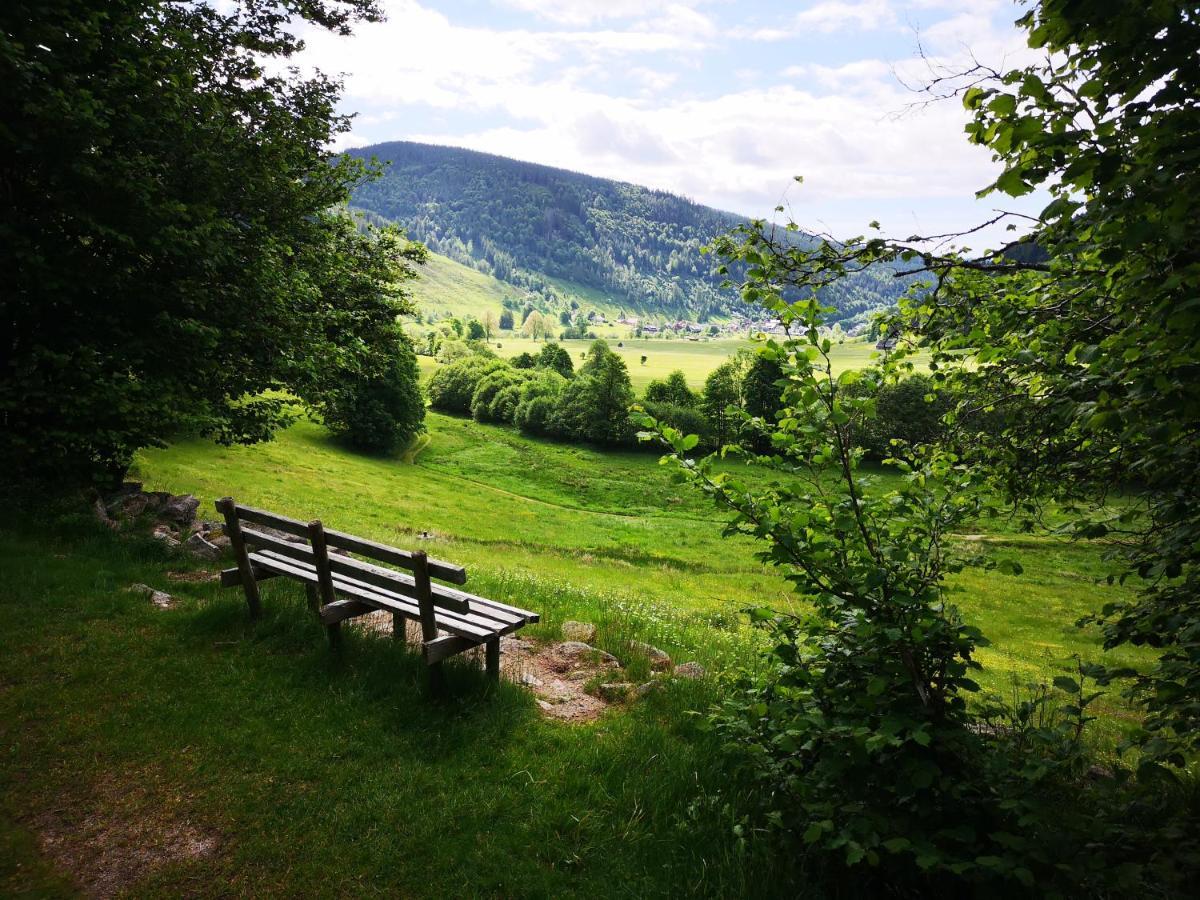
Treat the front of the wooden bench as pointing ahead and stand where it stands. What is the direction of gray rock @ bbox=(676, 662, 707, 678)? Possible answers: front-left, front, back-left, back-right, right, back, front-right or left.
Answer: front-right

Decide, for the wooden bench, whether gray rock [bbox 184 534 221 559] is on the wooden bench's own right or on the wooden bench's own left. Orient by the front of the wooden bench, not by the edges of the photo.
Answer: on the wooden bench's own left

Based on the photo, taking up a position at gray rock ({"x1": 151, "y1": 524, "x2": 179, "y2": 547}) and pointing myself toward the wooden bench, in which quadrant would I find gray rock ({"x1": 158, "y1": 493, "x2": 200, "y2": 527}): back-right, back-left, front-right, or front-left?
back-left

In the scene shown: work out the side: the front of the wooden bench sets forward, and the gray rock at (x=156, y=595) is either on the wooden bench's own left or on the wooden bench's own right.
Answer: on the wooden bench's own left

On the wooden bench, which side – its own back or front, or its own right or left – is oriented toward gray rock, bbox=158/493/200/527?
left

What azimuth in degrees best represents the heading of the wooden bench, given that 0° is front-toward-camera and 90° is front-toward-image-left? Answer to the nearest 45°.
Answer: approximately 225°

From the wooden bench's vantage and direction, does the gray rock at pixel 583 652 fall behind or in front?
in front

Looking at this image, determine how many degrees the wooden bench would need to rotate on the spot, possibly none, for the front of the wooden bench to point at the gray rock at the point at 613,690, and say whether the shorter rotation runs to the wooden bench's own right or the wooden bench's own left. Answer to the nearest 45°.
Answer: approximately 45° to the wooden bench's own right

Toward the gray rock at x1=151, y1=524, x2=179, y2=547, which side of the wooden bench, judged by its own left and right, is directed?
left

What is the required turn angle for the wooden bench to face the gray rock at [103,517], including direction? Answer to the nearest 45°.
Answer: approximately 90° to its left

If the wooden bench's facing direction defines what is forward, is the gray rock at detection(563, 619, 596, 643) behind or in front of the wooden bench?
in front

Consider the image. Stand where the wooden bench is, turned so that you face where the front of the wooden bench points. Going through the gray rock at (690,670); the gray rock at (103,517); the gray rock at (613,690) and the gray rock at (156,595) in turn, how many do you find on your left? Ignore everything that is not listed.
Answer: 2

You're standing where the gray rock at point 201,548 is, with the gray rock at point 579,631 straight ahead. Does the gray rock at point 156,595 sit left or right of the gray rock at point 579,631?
right
